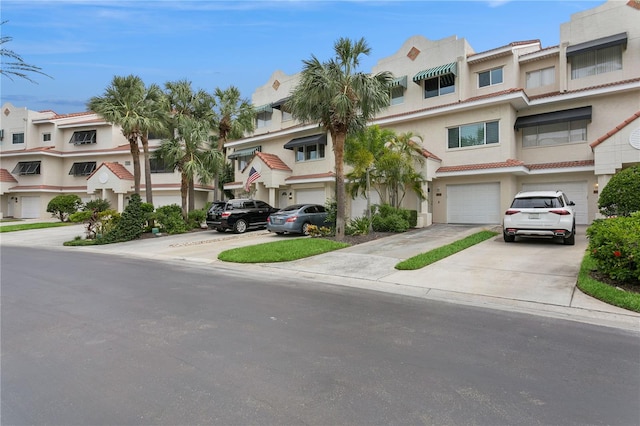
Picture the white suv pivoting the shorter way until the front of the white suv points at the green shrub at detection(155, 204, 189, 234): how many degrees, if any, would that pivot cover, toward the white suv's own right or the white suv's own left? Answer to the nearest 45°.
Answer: approximately 90° to the white suv's own left

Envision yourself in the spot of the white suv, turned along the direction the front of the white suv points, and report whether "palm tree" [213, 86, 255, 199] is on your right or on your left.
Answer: on your left

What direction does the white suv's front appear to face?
away from the camera

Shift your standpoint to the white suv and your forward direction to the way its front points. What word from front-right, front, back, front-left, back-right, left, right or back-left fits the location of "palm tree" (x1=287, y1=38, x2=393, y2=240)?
left

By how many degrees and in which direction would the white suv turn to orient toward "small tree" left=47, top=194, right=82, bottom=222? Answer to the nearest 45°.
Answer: approximately 90° to its left

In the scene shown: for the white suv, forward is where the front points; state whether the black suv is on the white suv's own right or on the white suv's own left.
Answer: on the white suv's own left

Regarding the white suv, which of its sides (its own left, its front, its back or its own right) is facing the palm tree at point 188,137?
left
